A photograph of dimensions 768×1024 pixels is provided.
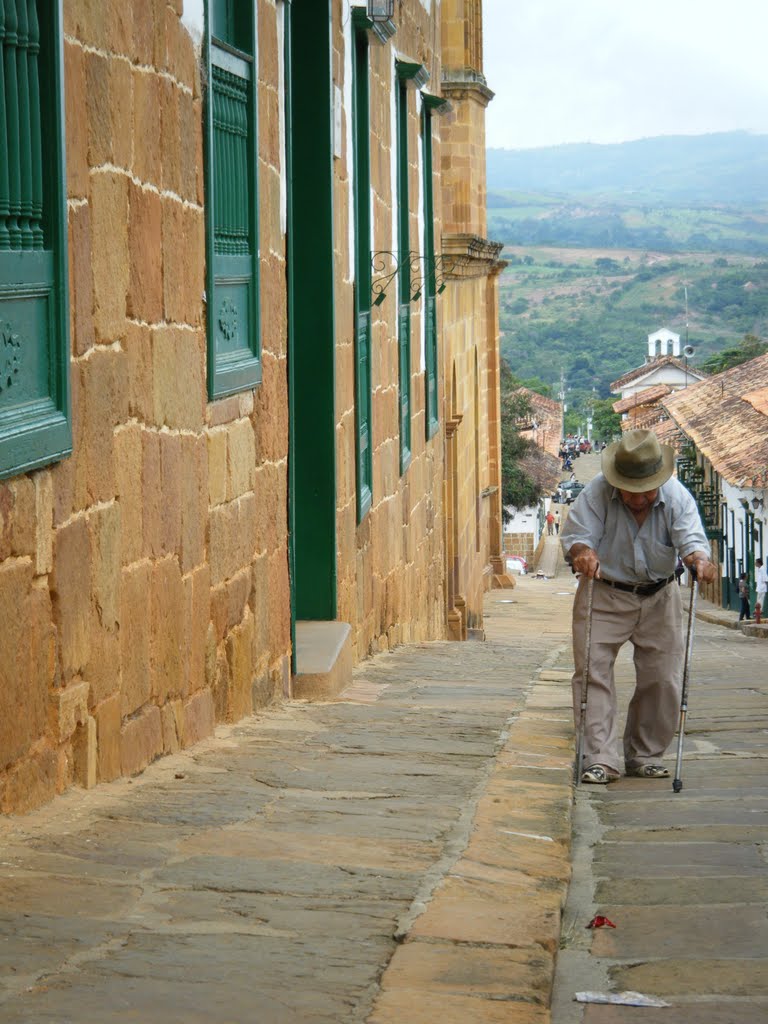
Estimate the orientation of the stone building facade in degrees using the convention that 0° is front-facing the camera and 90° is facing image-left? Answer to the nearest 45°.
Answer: approximately 270°

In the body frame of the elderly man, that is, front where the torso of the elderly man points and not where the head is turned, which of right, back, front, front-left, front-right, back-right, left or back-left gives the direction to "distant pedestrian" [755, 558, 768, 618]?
back

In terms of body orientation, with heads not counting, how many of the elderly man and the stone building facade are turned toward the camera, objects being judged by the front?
1

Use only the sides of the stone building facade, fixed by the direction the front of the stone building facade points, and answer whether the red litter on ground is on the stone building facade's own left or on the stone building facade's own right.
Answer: on the stone building facade's own right

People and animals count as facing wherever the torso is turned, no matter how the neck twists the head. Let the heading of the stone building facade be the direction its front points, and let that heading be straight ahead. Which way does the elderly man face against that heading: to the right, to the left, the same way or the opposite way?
to the right

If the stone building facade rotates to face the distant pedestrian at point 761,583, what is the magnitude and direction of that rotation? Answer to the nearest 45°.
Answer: approximately 90° to its left

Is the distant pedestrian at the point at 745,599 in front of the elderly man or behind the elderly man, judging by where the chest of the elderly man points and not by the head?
behind

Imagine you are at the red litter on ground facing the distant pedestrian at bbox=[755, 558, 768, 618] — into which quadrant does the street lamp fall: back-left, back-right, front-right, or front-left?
front-left

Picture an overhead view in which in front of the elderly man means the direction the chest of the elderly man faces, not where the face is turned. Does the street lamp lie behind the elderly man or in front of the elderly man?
behind

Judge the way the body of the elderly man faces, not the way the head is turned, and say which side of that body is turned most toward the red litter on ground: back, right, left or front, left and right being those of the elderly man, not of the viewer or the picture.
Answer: front
